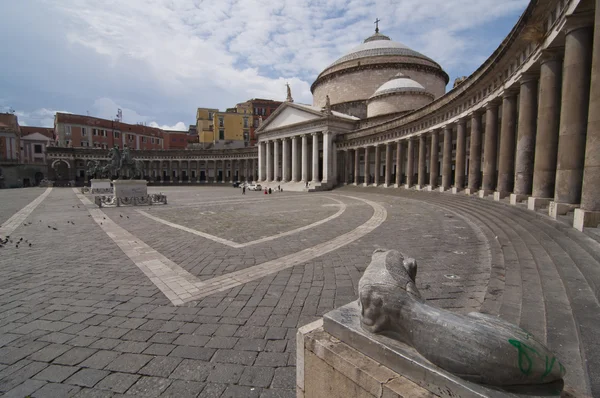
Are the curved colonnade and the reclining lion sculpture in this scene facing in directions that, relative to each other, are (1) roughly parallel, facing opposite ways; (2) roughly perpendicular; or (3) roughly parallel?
roughly perpendicular

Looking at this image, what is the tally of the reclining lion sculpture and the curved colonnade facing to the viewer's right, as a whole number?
0

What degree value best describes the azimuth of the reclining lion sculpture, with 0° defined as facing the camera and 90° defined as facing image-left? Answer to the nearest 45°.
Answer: approximately 135°
